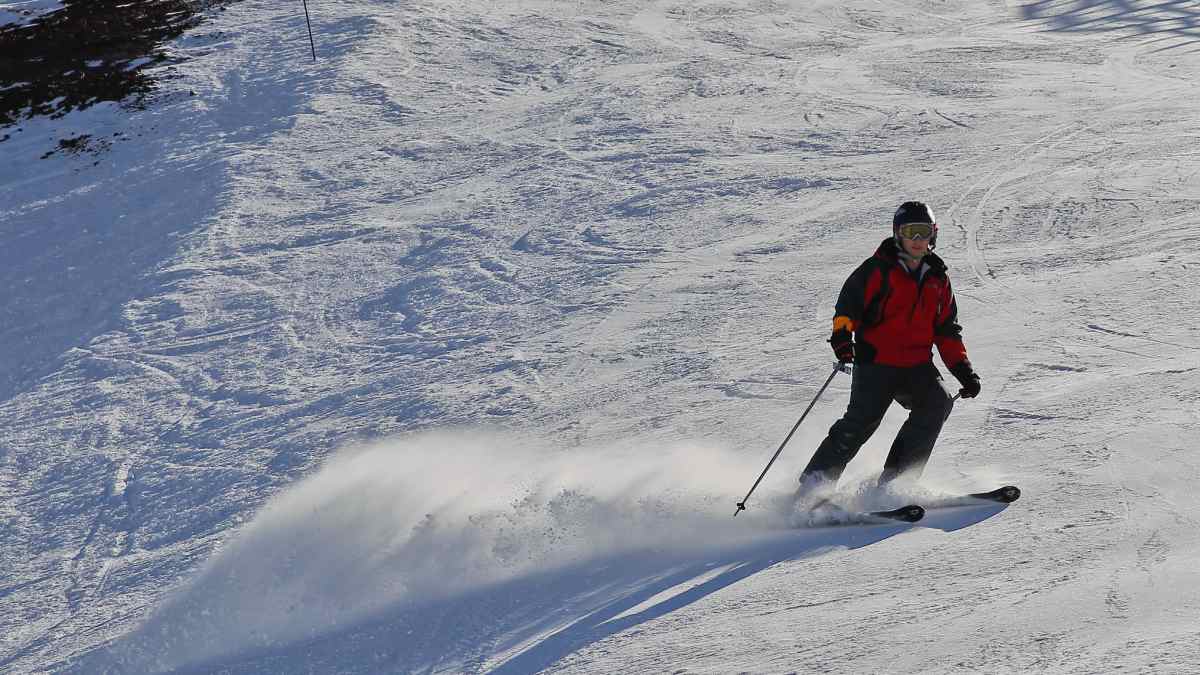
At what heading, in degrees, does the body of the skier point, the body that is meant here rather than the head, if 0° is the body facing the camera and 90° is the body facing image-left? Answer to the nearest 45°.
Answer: approximately 315°

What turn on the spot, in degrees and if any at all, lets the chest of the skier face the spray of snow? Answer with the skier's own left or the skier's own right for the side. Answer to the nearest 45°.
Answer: approximately 135° to the skier's own right
